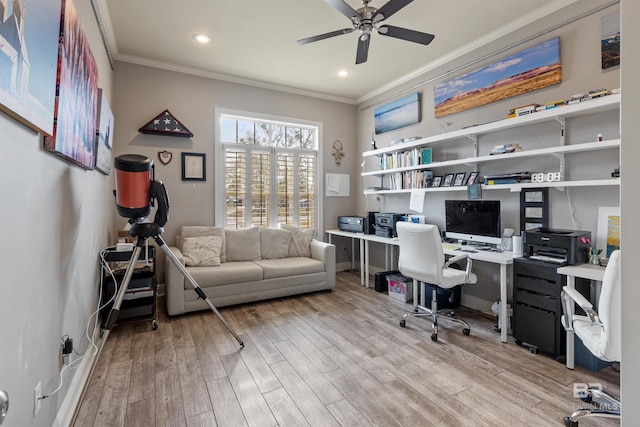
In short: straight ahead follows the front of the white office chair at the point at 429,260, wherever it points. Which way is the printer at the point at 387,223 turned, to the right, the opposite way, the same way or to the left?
the opposite way

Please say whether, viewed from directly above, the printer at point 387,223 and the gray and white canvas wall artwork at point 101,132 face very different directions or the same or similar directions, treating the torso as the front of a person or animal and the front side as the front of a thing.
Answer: very different directions

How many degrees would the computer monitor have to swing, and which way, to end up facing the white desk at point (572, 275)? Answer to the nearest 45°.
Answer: approximately 90° to its left

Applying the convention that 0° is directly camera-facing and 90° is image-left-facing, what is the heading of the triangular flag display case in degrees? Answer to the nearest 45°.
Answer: approximately 0°

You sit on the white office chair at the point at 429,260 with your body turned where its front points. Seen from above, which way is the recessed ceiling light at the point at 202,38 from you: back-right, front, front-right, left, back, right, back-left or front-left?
back-left

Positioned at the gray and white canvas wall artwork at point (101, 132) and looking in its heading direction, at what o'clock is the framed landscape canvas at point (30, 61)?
The framed landscape canvas is roughly at 3 o'clock from the gray and white canvas wall artwork.

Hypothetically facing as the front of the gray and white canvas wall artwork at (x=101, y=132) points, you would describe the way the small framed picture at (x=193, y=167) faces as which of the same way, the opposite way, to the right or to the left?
to the right

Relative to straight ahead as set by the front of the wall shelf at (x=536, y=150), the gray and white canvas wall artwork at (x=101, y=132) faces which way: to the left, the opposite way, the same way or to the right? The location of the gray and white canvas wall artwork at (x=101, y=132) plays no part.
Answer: the opposite way

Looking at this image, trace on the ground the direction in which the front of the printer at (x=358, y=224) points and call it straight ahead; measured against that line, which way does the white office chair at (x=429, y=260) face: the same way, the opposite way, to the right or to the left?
the opposite way

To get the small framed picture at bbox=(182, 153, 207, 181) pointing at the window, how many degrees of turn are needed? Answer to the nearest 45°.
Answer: approximately 90° to its left

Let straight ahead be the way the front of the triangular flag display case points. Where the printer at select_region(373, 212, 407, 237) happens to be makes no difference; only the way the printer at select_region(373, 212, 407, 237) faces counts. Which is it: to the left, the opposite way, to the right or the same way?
to the right

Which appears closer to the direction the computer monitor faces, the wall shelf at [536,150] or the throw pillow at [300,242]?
the throw pillow

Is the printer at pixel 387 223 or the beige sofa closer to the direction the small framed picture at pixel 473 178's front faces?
the beige sofa

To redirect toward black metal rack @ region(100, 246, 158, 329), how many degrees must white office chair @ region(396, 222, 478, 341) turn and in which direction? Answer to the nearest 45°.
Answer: approximately 135° to its left

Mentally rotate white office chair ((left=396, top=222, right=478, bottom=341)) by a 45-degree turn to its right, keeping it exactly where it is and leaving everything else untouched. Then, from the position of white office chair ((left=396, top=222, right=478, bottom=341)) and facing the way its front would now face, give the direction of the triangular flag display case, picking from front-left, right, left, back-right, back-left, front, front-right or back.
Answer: back
